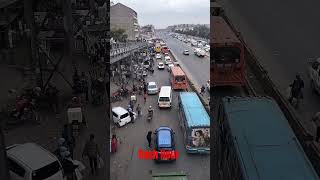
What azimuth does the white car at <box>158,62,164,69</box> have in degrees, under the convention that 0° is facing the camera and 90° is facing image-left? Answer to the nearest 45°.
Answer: approximately 180°

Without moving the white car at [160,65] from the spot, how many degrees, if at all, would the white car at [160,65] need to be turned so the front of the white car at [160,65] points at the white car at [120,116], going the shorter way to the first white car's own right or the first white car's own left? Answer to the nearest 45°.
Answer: approximately 135° to the first white car's own left

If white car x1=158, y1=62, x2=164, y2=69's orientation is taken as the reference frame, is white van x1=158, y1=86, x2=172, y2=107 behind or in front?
behind

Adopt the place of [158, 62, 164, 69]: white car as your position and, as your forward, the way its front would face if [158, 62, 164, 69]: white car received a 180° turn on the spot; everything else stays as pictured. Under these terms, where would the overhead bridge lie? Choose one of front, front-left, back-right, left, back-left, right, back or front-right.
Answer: right
